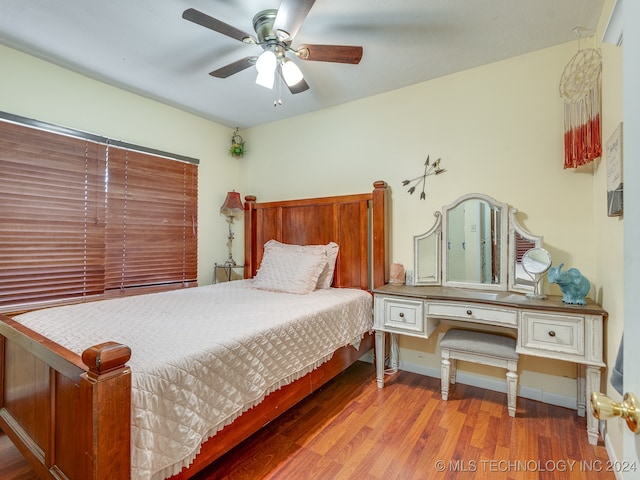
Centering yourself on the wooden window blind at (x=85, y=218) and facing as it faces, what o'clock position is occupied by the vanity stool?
The vanity stool is roughly at 12 o'clock from the wooden window blind.

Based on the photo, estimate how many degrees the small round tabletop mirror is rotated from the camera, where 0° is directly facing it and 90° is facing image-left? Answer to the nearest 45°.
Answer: approximately 0°

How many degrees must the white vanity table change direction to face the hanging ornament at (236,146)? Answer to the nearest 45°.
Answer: approximately 45° to its right

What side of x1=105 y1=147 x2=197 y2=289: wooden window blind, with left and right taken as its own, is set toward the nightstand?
left

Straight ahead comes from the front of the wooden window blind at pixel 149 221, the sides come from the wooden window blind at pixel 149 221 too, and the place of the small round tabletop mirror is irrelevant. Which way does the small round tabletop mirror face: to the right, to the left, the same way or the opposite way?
to the right

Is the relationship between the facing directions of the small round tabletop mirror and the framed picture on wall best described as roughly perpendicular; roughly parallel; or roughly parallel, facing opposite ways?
roughly perpendicular

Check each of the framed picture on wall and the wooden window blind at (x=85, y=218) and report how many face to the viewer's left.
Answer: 1

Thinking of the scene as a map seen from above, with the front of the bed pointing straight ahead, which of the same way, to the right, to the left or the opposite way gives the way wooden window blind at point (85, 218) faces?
to the left

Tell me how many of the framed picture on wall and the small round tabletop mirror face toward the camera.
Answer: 1

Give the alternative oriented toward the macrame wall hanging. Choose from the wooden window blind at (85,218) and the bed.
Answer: the wooden window blind

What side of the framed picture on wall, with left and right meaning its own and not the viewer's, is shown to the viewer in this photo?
left
